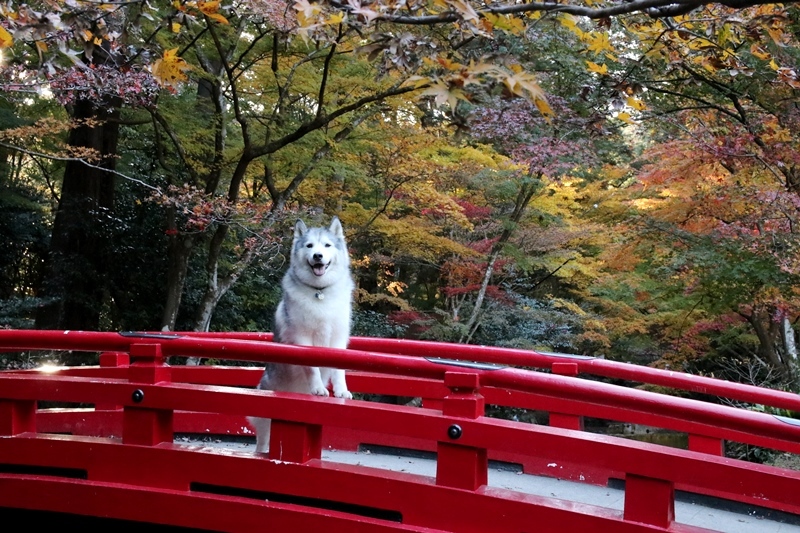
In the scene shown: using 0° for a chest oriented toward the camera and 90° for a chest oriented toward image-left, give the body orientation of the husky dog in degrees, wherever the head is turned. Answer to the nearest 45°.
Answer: approximately 315°
